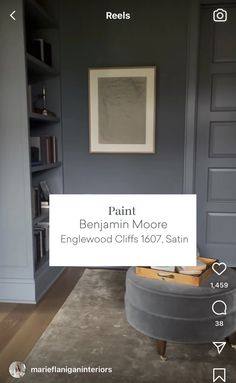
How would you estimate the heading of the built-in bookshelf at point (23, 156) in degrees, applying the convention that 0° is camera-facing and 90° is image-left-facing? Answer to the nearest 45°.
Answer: approximately 270°

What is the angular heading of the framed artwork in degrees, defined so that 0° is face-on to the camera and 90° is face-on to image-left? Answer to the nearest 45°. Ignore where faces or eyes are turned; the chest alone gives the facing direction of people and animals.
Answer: approximately 0°

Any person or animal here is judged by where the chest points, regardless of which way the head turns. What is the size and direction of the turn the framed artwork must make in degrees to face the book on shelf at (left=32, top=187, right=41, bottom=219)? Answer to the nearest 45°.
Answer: approximately 45° to its right

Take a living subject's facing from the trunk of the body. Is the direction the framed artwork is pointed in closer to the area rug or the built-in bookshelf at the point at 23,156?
the area rug

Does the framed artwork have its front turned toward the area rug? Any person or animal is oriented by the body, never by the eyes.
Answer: yes

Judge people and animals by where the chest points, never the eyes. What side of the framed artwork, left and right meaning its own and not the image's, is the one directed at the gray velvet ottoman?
front

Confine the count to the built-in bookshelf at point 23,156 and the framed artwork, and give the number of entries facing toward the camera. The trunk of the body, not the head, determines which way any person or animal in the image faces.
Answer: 1

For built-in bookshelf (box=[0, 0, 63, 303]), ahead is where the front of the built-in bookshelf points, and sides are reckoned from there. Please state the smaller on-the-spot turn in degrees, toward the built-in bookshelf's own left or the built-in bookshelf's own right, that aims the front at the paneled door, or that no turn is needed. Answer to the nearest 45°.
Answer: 0° — it already faces it

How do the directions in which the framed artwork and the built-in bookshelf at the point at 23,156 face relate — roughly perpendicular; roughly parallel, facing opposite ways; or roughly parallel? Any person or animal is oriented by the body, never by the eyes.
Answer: roughly perpendicular

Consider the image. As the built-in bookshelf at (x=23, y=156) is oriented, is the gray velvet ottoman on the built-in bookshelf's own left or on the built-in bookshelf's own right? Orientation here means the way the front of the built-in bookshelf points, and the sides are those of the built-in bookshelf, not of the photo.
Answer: on the built-in bookshelf's own right

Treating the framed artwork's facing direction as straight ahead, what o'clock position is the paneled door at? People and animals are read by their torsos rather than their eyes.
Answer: The paneled door is roughly at 9 o'clock from the framed artwork.
